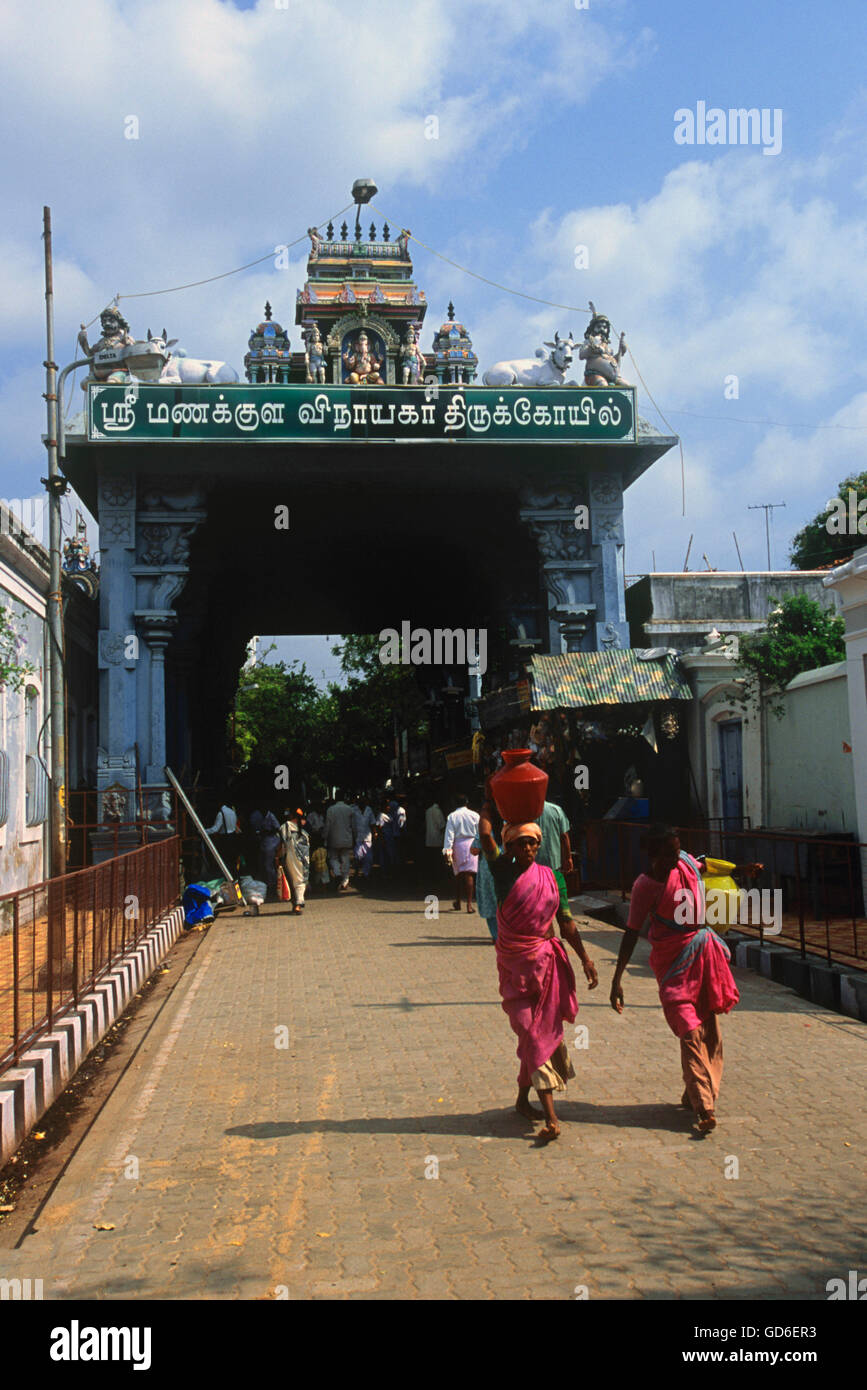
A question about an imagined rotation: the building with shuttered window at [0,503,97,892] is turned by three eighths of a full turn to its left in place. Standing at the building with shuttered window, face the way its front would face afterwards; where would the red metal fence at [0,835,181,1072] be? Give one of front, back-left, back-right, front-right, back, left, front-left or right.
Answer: back-left

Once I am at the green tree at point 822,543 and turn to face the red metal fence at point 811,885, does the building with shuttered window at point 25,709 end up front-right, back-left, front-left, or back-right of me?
front-right

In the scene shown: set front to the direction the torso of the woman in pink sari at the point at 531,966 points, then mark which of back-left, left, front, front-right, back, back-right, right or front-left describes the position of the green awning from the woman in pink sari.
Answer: back

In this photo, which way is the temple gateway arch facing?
toward the camera

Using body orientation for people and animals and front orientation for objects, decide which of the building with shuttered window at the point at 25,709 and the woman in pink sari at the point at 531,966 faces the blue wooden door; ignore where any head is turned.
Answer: the building with shuttered window

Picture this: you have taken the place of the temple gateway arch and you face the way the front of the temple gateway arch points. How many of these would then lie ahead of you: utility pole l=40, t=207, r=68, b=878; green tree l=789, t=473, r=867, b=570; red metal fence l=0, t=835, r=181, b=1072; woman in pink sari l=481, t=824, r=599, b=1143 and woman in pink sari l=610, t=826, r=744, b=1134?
4

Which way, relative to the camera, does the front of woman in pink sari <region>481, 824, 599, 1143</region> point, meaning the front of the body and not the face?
toward the camera

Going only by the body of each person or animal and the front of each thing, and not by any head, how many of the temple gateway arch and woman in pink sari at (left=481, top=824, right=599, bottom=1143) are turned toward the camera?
2

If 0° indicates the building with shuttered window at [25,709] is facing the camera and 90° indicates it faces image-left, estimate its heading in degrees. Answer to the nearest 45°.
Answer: approximately 270°

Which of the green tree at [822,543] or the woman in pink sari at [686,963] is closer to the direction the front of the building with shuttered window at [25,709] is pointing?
the green tree

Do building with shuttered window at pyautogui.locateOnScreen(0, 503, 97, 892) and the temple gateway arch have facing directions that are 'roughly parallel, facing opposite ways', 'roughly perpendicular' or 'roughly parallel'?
roughly perpendicular

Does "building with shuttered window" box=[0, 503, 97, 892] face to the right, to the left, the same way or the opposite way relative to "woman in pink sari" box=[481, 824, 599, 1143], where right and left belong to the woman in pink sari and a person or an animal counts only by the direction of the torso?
to the left

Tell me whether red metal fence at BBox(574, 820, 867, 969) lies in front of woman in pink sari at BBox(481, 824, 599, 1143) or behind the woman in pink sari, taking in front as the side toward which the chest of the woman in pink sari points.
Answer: behind
